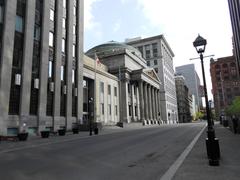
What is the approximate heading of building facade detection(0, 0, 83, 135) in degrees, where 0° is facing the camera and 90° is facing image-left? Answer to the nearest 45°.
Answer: approximately 315°
